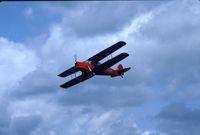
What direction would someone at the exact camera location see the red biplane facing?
facing the viewer and to the left of the viewer
